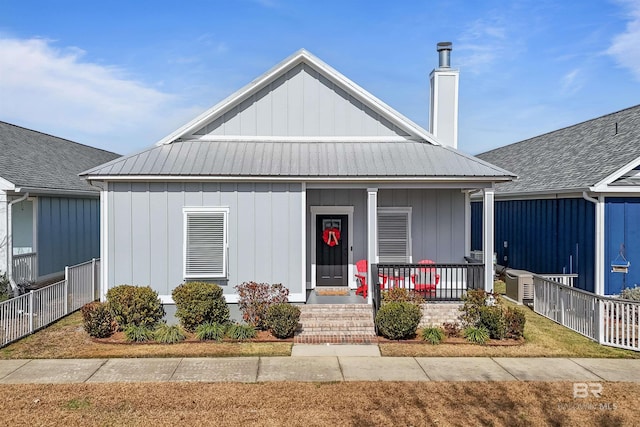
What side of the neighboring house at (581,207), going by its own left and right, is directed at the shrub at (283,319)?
right

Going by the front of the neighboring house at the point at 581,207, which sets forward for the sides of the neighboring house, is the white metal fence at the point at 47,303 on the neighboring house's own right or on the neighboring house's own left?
on the neighboring house's own right

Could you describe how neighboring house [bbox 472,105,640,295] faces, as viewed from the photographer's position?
facing the viewer and to the right of the viewer

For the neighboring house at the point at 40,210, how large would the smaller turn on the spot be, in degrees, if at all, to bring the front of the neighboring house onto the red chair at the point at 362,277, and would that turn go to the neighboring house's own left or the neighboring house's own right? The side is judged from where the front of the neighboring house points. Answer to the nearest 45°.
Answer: approximately 90° to the neighboring house's own left

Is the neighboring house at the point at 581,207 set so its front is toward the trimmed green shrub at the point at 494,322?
no

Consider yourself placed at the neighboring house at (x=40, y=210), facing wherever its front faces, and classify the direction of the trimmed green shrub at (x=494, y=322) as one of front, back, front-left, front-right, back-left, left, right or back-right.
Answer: left

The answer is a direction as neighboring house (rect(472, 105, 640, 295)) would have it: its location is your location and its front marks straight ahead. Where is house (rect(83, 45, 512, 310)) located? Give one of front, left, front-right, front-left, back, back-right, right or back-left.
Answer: right

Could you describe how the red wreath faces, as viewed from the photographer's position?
facing the viewer

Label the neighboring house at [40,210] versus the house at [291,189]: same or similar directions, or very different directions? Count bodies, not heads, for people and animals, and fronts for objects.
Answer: same or similar directions

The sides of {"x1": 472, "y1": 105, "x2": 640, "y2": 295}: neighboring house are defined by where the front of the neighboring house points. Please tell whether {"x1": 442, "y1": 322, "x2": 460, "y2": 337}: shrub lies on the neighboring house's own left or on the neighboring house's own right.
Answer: on the neighboring house's own right

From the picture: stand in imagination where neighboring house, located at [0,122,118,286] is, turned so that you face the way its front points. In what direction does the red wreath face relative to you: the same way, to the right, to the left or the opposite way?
the same way

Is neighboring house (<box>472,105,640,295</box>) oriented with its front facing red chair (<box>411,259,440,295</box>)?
no

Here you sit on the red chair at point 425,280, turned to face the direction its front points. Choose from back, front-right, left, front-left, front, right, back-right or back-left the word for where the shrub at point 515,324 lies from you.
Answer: front-left

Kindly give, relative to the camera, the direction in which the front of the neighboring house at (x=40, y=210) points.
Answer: facing the viewer and to the left of the viewer

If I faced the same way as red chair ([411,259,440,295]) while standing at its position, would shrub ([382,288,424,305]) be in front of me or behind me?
in front

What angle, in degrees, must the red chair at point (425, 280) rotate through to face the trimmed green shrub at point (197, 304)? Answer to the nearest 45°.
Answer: approximately 45° to its right

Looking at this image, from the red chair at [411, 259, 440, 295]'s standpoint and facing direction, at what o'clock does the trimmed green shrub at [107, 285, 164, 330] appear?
The trimmed green shrub is roughly at 2 o'clock from the red chair.

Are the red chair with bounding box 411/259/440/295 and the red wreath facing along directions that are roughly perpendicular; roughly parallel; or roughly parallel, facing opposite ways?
roughly parallel

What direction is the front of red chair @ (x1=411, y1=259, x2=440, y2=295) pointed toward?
toward the camera

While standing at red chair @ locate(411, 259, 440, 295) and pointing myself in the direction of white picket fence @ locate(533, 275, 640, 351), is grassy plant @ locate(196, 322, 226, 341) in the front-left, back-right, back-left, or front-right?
back-right
